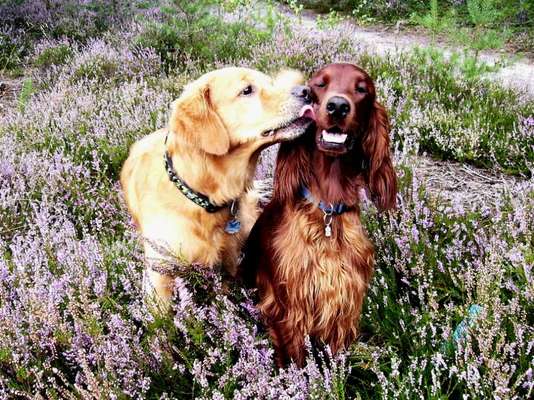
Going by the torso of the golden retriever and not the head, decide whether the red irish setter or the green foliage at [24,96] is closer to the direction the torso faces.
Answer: the red irish setter

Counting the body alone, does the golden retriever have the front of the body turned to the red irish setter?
yes

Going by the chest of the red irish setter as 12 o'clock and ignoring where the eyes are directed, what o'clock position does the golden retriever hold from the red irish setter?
The golden retriever is roughly at 4 o'clock from the red irish setter.

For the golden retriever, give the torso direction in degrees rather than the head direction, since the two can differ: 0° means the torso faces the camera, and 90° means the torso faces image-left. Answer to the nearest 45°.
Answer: approximately 315°

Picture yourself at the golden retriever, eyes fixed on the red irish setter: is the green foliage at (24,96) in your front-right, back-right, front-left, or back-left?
back-left

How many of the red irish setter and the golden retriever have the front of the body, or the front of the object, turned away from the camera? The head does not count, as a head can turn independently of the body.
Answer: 0

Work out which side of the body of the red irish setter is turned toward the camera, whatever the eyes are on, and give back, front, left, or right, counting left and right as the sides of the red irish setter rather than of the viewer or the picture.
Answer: front

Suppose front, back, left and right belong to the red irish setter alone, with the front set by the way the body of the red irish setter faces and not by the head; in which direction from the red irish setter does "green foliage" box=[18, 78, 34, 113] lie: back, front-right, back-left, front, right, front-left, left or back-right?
back-right

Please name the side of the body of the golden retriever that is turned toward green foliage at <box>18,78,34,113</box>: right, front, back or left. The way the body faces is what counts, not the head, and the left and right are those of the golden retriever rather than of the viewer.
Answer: back
